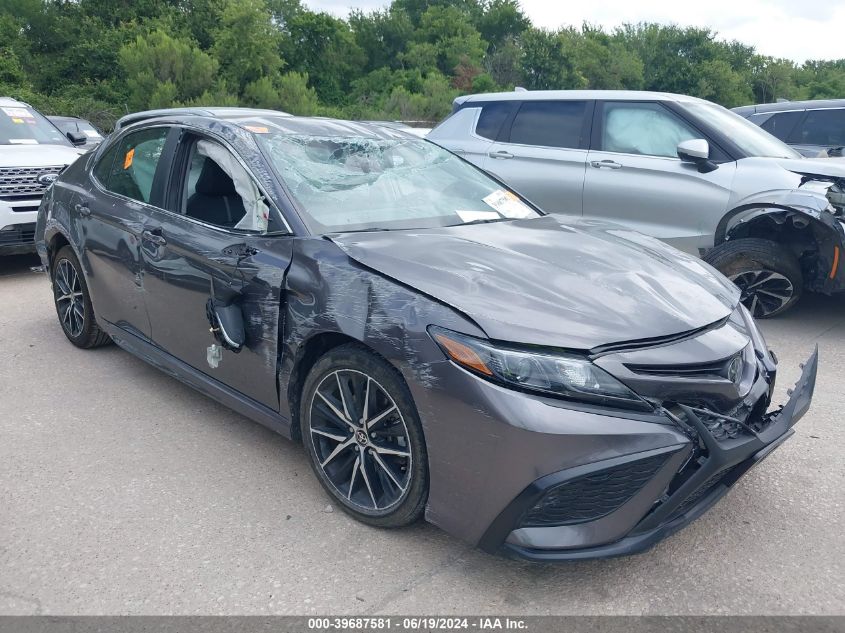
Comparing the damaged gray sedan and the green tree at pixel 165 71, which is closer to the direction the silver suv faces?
the damaged gray sedan

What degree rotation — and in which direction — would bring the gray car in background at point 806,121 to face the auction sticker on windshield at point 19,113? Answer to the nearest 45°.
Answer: approximately 135° to its right

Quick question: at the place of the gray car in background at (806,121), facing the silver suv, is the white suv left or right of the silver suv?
right

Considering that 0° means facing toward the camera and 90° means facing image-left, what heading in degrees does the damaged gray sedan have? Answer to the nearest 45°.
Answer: approximately 315°

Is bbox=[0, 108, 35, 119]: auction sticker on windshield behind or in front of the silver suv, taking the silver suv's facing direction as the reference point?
behind

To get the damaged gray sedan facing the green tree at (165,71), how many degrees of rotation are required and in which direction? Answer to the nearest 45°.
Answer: approximately 135° to its left

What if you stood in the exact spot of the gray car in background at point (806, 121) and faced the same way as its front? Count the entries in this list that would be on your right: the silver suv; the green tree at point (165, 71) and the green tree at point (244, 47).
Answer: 1

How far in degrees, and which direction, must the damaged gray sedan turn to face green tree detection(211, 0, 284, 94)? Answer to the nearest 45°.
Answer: approximately 135° to its left

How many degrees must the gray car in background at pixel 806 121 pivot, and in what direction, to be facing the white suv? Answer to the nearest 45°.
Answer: approximately 135° to its right

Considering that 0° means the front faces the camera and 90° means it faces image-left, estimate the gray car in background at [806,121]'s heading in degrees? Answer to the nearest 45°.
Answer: approximately 270°
